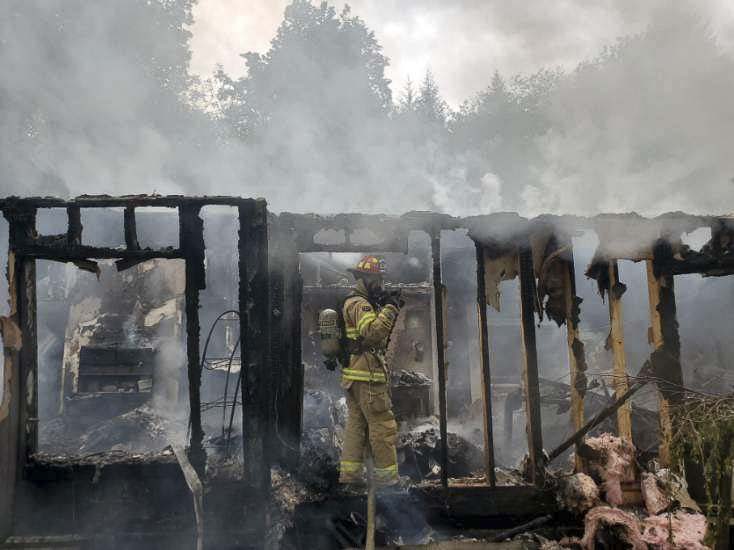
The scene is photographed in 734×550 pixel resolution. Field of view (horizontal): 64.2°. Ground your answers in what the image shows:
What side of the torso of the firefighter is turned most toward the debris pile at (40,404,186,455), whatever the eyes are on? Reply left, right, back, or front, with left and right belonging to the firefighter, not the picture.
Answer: back

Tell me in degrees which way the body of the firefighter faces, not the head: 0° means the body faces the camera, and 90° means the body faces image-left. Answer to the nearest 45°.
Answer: approximately 315°

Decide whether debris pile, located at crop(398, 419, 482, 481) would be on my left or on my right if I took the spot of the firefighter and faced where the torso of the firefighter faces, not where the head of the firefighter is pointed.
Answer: on my left

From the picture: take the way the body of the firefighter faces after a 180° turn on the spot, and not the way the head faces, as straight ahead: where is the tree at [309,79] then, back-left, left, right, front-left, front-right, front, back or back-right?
front-right

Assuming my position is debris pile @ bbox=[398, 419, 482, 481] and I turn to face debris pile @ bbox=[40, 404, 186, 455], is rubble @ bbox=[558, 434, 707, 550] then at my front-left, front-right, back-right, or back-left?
back-left
